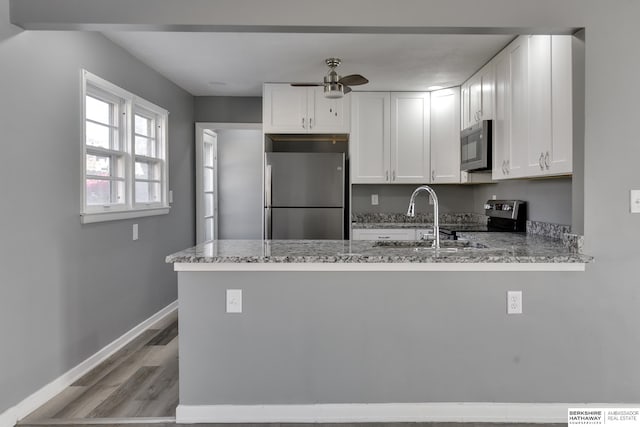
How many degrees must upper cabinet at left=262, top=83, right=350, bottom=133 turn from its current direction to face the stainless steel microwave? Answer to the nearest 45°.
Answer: approximately 45° to its left

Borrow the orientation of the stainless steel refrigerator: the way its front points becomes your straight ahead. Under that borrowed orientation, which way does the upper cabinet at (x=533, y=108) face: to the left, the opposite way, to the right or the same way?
to the right

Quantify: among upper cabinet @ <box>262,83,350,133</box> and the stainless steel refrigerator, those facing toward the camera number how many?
2

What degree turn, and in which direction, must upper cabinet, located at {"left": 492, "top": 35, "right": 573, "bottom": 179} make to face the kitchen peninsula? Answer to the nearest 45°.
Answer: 0° — it already faces it

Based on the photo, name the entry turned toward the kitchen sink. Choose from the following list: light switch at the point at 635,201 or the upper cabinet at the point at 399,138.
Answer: the upper cabinet

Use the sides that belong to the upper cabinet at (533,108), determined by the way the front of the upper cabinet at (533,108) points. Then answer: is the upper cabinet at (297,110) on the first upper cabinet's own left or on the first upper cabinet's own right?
on the first upper cabinet's own right

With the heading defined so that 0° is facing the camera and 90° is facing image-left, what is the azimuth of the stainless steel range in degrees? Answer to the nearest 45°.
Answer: approximately 45°

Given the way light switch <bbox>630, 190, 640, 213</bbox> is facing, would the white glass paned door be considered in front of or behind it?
behind

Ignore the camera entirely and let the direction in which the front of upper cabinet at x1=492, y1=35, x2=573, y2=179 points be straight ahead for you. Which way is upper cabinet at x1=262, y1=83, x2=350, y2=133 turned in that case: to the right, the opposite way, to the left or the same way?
to the left
